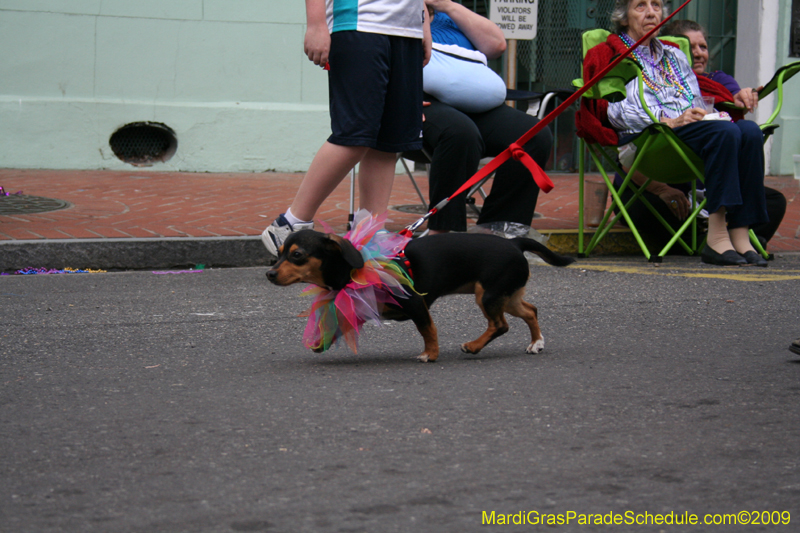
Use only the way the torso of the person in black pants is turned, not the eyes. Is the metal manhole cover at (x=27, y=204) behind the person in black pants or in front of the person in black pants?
behind

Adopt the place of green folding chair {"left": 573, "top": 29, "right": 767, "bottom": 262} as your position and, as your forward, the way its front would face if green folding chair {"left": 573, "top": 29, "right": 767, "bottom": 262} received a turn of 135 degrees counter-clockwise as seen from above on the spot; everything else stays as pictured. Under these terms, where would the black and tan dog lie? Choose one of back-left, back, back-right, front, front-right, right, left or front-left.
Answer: back

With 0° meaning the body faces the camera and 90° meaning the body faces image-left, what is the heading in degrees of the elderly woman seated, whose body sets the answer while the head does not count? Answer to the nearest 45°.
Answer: approximately 315°

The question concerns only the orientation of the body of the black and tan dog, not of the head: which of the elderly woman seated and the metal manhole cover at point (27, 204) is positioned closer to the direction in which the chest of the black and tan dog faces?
the metal manhole cover

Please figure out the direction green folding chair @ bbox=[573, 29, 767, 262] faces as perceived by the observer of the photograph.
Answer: facing the viewer and to the right of the viewer

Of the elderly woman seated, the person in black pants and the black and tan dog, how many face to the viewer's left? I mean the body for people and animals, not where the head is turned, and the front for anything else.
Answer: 1

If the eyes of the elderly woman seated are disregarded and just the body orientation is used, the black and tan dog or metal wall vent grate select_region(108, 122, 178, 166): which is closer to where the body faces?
the black and tan dog

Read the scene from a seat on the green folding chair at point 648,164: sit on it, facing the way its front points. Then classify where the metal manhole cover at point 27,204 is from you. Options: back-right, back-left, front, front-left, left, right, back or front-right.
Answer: back-right

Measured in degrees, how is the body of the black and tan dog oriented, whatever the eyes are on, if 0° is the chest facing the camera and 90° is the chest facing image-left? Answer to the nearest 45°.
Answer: approximately 90°
